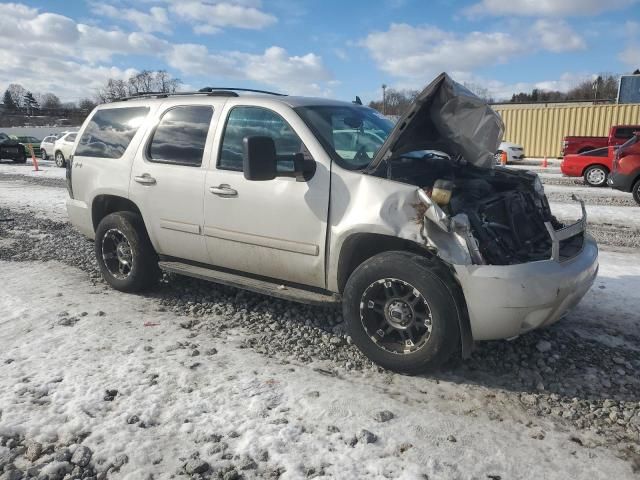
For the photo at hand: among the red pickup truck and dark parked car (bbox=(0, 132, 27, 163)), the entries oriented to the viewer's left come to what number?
0

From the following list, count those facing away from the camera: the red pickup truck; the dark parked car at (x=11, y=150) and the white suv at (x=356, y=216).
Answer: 0

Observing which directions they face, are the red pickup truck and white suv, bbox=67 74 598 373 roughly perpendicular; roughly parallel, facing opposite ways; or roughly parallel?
roughly parallel

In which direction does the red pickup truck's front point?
to the viewer's right

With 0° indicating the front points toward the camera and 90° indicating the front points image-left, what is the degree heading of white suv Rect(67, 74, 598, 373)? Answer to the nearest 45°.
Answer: approximately 315°

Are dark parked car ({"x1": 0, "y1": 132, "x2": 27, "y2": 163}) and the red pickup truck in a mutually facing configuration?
no

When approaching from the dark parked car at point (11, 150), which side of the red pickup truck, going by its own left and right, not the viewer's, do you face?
back

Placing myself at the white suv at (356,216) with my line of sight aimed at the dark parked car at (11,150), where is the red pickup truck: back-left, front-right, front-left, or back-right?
front-right

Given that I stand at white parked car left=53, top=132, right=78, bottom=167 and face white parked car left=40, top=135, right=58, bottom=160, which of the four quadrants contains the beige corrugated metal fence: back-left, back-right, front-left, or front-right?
back-right

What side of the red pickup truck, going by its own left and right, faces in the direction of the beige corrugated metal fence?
left

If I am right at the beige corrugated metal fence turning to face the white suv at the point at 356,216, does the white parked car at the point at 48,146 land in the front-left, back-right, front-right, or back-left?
front-right

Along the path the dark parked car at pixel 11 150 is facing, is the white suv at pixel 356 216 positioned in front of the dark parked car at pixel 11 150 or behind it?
in front

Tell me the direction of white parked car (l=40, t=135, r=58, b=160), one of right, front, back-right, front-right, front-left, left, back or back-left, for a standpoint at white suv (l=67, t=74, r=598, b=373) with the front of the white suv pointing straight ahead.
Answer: back

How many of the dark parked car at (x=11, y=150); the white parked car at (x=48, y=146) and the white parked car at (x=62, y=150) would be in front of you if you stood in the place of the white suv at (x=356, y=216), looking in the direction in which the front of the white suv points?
0

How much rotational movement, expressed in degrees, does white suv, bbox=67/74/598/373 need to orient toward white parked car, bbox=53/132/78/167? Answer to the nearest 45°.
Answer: approximately 180°

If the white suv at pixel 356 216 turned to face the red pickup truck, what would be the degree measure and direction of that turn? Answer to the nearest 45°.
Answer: approximately 90° to its left

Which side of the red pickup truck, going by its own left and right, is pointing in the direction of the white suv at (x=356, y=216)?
right
